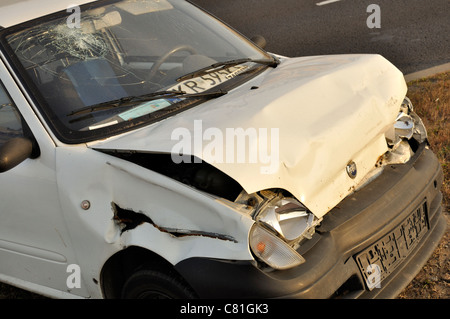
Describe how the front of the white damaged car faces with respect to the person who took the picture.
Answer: facing the viewer and to the right of the viewer
